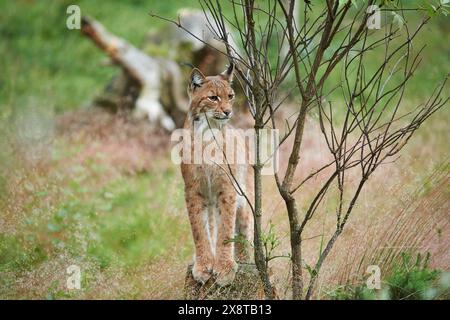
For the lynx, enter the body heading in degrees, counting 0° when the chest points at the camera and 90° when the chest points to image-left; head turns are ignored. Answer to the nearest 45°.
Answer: approximately 0°

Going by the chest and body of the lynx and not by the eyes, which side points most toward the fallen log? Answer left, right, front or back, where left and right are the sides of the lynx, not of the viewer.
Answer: back
